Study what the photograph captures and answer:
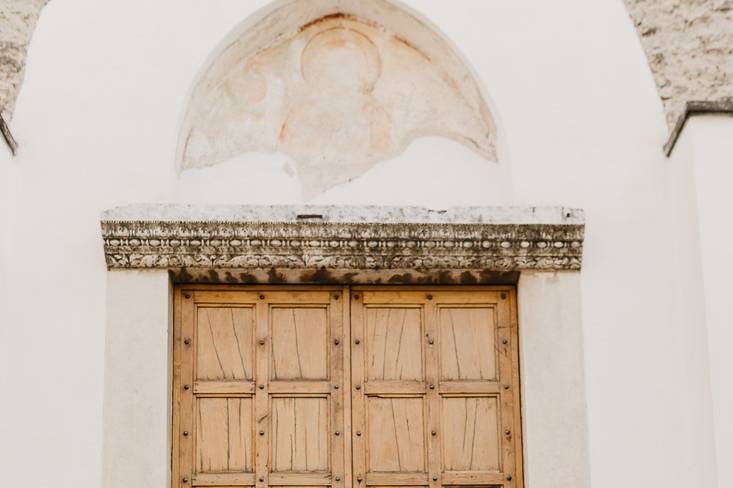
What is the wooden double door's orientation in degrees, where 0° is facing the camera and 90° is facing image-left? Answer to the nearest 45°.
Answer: approximately 0°
